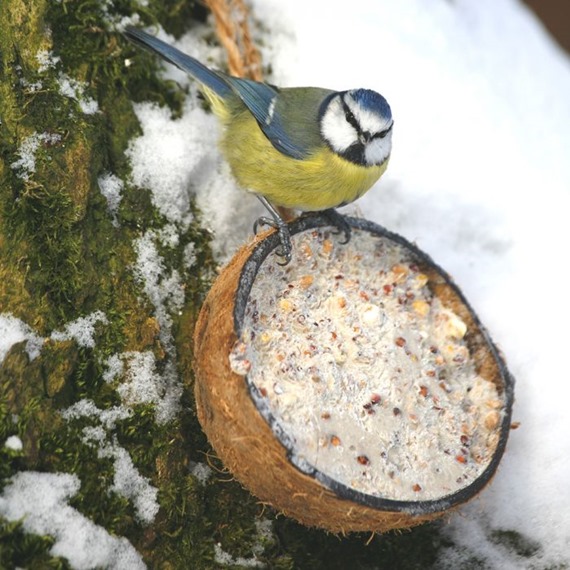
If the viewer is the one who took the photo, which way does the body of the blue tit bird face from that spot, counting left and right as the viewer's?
facing the viewer and to the right of the viewer
